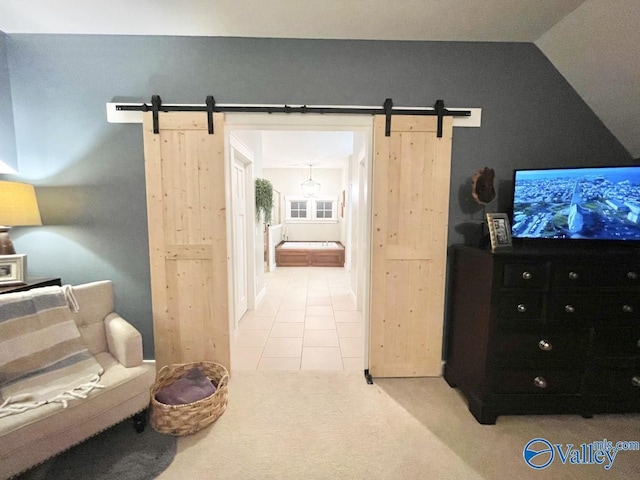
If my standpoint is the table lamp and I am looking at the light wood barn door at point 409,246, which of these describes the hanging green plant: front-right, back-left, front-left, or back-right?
front-left

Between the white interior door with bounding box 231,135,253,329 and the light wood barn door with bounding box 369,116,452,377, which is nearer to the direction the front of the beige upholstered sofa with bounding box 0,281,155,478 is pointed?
the light wood barn door

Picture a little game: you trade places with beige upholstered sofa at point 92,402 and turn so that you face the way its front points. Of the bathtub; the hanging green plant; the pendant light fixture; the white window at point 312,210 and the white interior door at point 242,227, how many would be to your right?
0

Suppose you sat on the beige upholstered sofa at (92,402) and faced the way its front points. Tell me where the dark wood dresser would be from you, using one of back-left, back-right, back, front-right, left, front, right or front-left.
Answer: front

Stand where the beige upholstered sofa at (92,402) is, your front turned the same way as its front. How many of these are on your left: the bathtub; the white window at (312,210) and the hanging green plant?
3

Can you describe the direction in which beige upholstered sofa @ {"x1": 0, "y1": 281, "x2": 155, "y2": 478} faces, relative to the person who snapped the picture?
facing the viewer and to the right of the viewer

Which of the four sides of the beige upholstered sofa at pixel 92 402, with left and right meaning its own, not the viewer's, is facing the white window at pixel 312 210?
left

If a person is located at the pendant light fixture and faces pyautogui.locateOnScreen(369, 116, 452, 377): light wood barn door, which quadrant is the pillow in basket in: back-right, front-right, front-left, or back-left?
front-right

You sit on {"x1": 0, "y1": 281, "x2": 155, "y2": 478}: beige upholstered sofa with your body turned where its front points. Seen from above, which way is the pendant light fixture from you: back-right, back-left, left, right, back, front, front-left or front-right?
left

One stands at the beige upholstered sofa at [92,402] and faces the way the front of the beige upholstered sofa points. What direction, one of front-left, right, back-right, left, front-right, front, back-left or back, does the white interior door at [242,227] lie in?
left

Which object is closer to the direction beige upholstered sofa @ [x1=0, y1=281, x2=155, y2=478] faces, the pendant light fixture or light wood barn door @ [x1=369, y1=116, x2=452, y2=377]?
the light wood barn door

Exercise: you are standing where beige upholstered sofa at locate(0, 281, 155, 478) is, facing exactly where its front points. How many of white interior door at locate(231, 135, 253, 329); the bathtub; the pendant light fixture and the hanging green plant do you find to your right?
0

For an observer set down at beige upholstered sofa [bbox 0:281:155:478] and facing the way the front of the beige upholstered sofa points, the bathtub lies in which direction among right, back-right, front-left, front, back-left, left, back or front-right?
left

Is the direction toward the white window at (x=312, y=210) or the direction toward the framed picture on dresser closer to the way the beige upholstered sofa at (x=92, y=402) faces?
the framed picture on dresser

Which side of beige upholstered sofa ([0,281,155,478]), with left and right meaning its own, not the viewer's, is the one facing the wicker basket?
left
